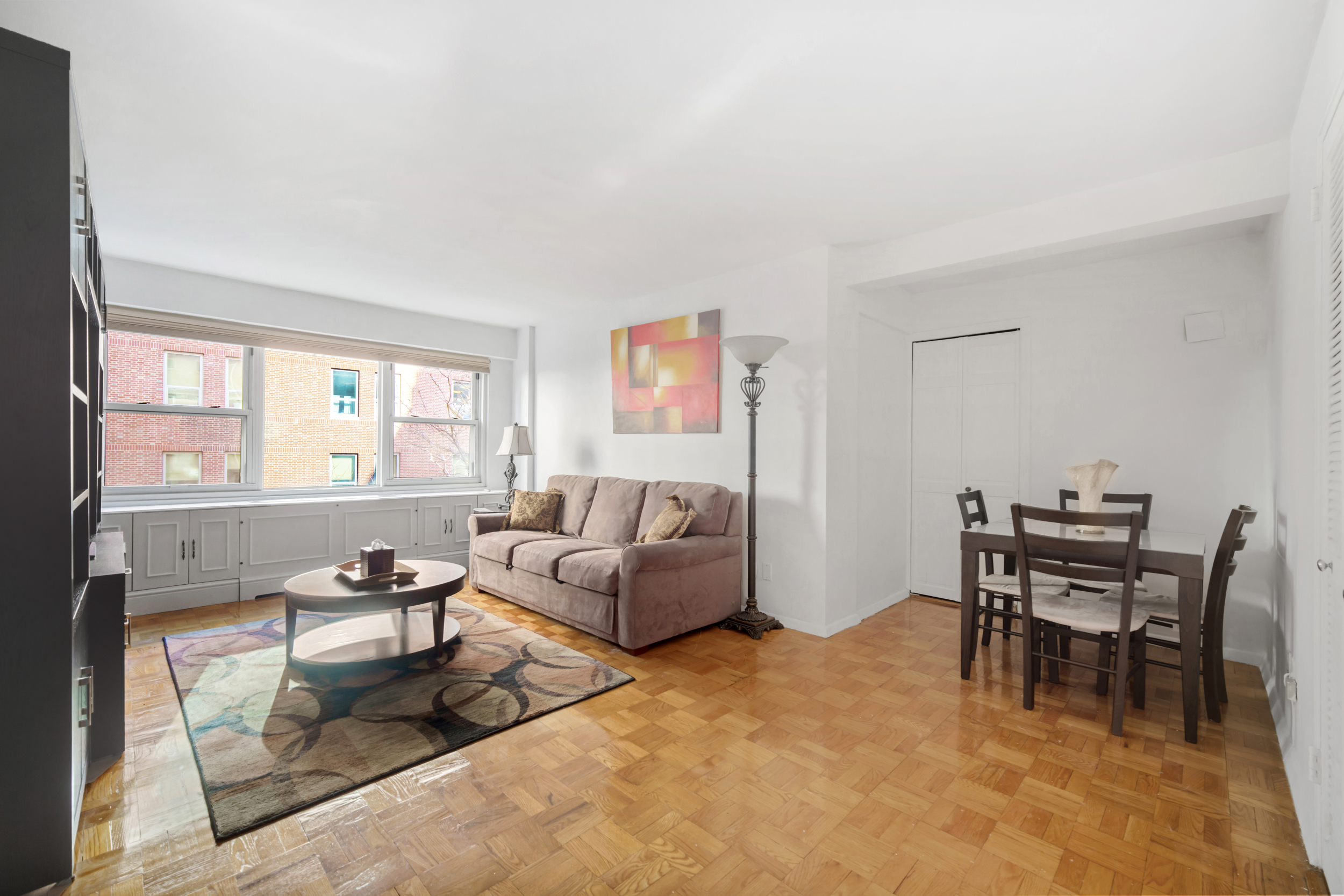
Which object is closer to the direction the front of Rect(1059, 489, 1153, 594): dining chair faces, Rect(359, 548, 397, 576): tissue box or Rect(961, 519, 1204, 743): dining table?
the dining table

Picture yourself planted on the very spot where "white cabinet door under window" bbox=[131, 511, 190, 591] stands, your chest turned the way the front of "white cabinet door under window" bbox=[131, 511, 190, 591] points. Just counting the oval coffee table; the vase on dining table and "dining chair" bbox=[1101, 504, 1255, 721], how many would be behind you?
0

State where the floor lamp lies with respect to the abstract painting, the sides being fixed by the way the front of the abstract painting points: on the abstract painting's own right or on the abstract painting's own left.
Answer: on the abstract painting's own left

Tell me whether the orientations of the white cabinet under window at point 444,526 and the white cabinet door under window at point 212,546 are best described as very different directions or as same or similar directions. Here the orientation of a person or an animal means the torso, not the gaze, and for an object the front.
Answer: same or similar directions

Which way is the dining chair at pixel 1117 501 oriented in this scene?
toward the camera

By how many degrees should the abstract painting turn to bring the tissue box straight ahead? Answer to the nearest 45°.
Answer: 0° — it already faces it

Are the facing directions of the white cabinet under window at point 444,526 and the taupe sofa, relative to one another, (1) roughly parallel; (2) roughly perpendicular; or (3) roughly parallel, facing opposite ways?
roughly perpendicular

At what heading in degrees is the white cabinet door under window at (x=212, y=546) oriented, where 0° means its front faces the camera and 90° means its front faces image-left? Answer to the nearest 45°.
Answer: approximately 0°

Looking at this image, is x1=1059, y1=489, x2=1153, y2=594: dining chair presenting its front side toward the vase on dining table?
yes

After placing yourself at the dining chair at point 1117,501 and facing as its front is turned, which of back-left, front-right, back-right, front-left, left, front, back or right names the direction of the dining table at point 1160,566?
front

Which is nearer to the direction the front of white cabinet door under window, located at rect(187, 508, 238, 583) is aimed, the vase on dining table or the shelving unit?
the shelving unit

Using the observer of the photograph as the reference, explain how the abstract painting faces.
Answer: facing the viewer and to the left of the viewer

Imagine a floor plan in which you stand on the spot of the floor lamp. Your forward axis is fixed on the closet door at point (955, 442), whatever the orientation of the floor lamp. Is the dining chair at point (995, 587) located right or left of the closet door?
right

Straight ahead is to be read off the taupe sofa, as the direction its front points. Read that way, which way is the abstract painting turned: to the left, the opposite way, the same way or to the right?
the same way

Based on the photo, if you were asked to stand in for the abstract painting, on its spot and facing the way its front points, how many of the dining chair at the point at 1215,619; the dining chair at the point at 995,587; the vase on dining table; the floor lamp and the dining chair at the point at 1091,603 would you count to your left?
5

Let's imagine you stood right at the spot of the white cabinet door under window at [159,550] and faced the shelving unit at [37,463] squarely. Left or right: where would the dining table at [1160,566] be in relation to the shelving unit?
left

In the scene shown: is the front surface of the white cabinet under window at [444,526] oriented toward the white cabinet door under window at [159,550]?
no
